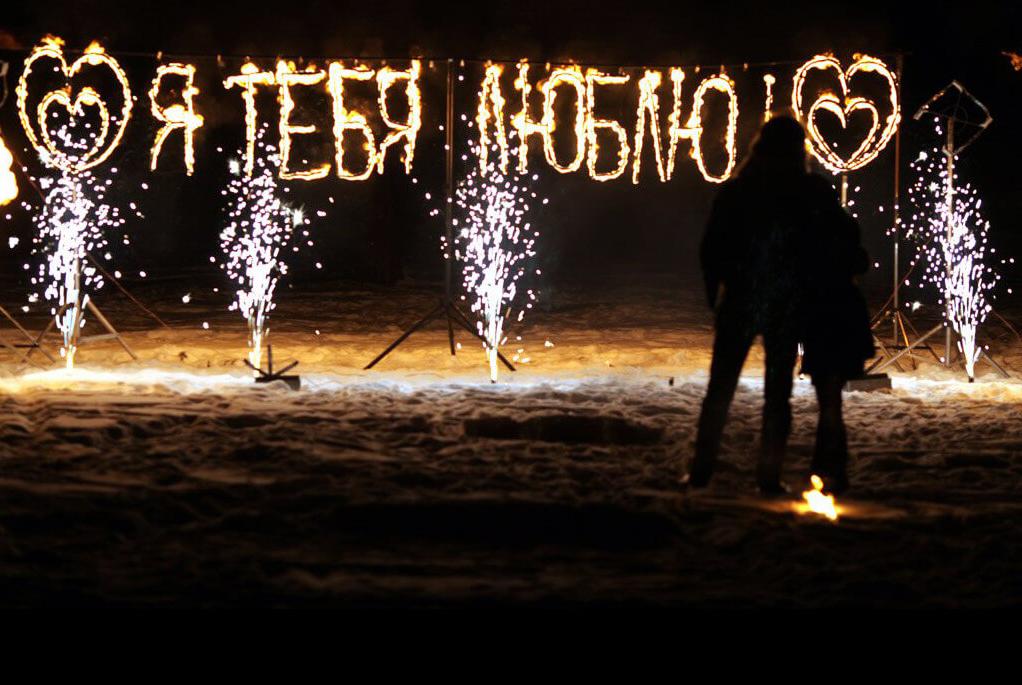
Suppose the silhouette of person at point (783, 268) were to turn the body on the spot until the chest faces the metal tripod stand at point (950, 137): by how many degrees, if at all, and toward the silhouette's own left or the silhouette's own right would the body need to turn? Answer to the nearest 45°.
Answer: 0° — they already face it

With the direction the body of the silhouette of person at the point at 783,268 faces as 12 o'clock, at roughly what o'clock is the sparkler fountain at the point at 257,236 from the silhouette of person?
The sparkler fountain is roughly at 11 o'clock from the silhouette of person.

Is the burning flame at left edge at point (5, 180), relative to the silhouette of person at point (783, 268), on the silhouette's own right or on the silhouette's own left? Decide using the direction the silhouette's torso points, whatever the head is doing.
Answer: on the silhouette's own left

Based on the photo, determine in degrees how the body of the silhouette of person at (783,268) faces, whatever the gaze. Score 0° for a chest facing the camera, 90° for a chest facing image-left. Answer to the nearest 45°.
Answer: approximately 180°

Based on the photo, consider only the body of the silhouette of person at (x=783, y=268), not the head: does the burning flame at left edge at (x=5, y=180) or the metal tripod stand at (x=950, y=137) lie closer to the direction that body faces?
the metal tripod stand
